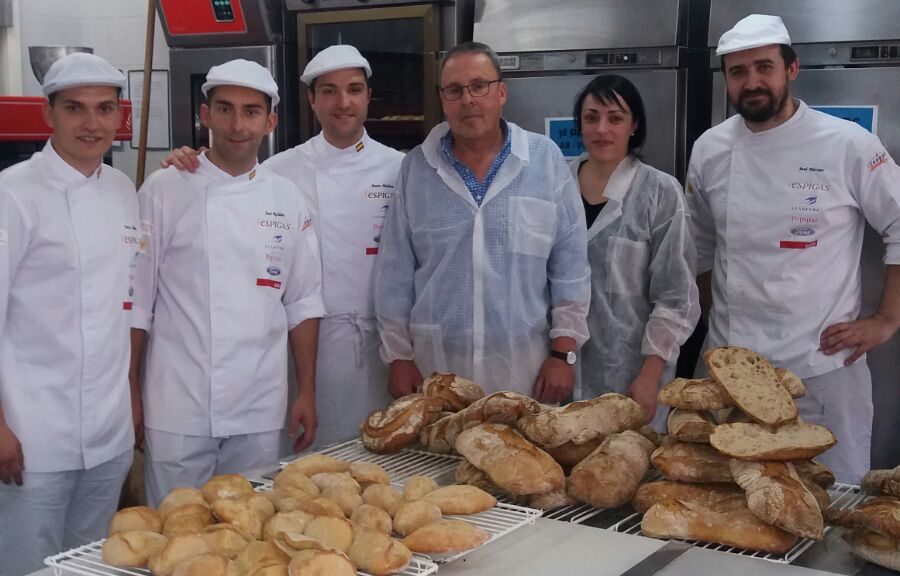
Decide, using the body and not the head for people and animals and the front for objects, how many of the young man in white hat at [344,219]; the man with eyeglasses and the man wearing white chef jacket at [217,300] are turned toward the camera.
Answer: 3

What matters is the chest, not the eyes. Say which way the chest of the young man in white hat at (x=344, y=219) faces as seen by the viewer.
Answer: toward the camera

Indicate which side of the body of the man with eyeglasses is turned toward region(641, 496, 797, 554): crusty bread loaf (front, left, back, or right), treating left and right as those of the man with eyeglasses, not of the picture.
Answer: front

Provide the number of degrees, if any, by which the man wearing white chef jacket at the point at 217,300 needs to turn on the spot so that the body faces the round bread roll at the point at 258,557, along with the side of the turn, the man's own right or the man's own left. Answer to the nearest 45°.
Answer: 0° — they already face it

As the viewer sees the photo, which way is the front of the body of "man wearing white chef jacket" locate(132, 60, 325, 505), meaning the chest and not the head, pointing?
toward the camera

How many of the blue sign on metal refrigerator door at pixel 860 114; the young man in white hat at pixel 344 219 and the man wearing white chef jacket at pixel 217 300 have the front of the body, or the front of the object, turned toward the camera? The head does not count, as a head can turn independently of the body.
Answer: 3

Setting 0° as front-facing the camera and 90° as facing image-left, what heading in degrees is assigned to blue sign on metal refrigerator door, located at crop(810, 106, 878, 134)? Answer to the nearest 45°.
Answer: approximately 0°

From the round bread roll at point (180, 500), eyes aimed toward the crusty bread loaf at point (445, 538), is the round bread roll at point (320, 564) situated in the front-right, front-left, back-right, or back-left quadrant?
front-right

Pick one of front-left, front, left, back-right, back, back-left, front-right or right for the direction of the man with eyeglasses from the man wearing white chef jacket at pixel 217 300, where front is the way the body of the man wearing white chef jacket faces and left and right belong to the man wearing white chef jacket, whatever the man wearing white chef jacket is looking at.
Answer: left

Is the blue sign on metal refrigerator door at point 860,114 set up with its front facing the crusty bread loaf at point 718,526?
yes

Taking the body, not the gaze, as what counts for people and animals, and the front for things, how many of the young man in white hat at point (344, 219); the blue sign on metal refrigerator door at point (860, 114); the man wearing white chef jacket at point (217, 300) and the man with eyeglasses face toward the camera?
4

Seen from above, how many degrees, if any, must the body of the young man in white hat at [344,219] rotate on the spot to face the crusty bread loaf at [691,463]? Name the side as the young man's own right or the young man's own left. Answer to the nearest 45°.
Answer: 0° — they already face it

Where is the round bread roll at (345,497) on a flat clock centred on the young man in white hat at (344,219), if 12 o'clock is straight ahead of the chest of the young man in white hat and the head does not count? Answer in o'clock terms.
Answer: The round bread roll is roughly at 12 o'clock from the young man in white hat.
